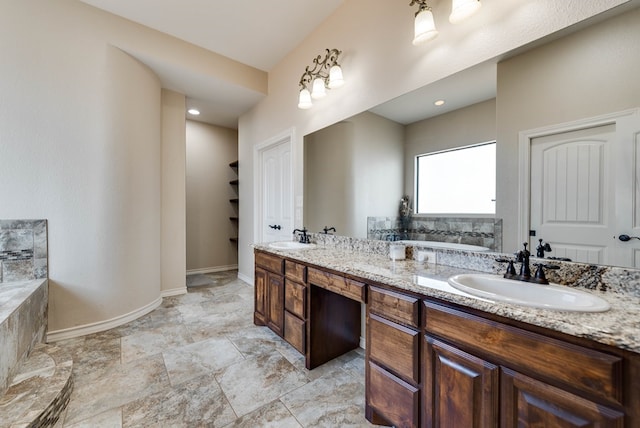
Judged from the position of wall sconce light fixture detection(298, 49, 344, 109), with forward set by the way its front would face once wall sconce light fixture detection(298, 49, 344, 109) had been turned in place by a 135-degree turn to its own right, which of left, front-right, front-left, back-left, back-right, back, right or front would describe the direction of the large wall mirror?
back-right

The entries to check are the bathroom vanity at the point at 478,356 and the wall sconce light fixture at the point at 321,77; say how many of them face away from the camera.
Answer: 0

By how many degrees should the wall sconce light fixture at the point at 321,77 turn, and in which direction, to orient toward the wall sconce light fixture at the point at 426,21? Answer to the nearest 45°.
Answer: approximately 90° to its left

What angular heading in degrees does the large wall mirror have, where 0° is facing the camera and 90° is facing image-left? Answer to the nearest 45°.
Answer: approximately 45°

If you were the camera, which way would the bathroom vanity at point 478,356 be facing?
facing the viewer and to the left of the viewer
